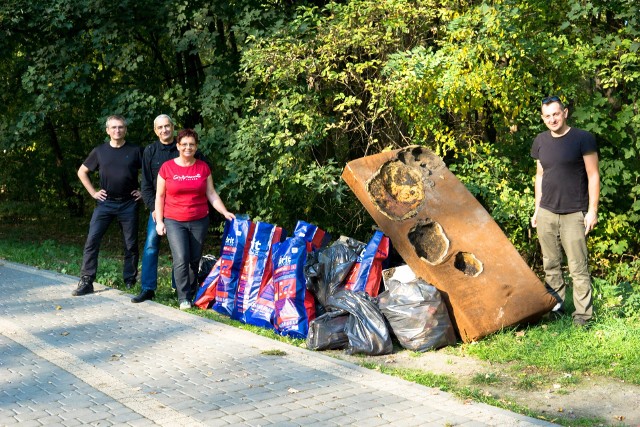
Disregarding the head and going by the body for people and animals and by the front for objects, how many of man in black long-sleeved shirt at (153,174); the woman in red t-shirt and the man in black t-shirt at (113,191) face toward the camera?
3

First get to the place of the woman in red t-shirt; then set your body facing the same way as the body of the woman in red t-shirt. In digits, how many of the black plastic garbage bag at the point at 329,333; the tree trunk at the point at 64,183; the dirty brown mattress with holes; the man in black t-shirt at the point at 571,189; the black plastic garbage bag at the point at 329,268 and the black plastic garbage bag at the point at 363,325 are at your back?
1

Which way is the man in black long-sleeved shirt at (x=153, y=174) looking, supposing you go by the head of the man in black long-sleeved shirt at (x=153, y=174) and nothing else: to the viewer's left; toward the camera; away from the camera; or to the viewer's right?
toward the camera

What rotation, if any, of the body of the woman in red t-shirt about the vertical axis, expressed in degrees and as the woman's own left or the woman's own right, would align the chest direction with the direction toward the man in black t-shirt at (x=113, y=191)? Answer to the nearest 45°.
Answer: approximately 135° to the woman's own right

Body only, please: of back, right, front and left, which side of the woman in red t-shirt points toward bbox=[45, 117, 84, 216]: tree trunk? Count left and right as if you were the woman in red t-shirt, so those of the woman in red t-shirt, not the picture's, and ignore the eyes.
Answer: back

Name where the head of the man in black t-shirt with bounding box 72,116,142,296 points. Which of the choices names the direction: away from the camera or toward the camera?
toward the camera

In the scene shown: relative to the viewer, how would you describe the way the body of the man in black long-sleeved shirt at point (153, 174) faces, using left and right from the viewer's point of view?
facing the viewer

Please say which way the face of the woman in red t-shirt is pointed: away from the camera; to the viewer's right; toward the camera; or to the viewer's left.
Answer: toward the camera

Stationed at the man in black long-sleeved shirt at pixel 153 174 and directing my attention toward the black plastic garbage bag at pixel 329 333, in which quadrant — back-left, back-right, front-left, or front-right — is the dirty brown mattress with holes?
front-left

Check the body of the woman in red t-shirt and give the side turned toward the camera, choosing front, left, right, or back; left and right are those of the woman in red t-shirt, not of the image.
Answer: front

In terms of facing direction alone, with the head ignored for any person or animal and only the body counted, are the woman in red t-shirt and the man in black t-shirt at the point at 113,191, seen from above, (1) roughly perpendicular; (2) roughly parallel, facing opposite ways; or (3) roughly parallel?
roughly parallel

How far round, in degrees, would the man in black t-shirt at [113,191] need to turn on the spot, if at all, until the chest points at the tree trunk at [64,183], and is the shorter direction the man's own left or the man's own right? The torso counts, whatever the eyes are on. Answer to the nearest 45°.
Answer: approximately 180°

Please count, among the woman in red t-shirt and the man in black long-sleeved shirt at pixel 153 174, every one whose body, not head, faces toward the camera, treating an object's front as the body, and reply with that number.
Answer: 2

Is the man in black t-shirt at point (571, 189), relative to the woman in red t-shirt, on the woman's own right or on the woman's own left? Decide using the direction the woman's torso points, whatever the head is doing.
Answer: on the woman's own left

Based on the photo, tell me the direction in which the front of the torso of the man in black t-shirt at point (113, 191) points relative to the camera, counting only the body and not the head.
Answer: toward the camera

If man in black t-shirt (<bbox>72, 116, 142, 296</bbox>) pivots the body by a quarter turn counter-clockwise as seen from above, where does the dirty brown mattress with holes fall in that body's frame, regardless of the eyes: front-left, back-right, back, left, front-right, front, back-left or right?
front-right

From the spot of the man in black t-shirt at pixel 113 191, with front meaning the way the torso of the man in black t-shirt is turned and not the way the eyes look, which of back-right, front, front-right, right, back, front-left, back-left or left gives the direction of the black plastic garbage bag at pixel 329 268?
front-left
